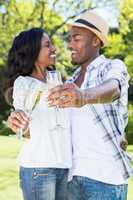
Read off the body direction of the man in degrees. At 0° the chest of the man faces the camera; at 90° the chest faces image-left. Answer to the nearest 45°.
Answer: approximately 45°

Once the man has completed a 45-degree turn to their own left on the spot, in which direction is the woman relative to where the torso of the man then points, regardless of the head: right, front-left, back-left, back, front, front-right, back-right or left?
right
